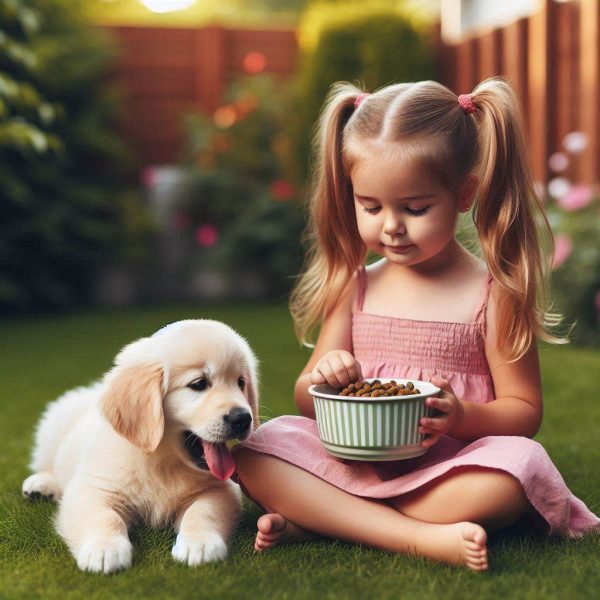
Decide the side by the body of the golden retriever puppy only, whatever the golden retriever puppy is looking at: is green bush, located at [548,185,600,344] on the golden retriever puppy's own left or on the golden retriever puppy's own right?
on the golden retriever puppy's own left

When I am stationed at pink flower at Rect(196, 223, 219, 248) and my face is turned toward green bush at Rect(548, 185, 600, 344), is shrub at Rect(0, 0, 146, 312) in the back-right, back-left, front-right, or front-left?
back-right

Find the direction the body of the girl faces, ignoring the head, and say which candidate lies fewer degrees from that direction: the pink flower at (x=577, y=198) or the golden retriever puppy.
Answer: the golden retriever puppy

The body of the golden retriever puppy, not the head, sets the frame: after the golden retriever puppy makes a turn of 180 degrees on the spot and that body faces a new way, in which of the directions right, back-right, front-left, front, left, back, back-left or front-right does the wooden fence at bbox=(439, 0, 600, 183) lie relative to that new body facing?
right

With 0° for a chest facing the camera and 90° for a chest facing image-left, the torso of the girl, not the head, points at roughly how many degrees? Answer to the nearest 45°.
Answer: approximately 0°

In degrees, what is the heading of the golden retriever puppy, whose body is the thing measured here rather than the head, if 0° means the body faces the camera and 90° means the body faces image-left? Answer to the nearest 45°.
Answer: approximately 315°

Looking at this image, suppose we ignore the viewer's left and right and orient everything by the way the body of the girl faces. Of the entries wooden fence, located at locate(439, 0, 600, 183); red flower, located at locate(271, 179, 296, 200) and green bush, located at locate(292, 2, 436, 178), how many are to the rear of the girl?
3

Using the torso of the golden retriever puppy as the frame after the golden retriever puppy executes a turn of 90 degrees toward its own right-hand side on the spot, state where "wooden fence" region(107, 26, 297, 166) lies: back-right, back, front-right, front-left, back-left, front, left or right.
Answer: back-right

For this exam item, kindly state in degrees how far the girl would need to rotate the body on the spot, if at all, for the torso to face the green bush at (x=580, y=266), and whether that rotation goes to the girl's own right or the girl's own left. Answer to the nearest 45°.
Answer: approximately 180°

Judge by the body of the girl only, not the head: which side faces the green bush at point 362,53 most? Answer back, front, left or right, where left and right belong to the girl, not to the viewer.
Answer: back
